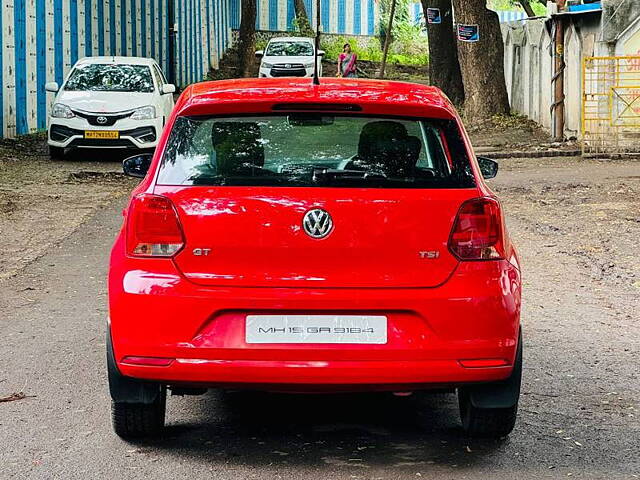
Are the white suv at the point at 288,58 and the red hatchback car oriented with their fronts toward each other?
yes

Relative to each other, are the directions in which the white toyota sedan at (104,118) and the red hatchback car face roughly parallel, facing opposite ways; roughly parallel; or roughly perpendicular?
roughly parallel, facing opposite ways

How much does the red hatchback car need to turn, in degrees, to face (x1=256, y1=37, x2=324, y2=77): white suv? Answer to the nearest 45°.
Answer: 0° — it already faces it

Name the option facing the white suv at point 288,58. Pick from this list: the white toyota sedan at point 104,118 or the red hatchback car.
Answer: the red hatchback car

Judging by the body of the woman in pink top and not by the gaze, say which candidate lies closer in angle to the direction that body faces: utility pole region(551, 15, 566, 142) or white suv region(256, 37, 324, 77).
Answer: the utility pole

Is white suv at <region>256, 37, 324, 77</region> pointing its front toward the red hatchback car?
yes

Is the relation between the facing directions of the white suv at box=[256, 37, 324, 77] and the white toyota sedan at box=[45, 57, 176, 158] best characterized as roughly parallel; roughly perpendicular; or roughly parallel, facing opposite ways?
roughly parallel

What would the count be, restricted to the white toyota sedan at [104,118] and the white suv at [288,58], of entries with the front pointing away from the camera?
0

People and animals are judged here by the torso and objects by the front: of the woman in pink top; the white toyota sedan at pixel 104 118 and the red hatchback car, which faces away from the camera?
the red hatchback car

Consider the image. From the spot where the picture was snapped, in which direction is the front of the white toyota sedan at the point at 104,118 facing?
facing the viewer

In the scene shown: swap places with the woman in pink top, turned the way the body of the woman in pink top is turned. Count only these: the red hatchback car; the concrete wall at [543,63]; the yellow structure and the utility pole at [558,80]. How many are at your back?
0

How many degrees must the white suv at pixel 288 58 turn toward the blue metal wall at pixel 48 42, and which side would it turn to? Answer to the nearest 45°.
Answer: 0° — it already faces it

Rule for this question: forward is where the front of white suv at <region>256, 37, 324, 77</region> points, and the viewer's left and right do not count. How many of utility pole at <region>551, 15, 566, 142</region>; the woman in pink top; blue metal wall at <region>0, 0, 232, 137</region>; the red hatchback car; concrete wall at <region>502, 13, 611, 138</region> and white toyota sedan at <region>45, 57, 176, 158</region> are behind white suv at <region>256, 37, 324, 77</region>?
0

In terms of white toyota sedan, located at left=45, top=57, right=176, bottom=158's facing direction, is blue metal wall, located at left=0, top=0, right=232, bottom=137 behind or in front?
behind

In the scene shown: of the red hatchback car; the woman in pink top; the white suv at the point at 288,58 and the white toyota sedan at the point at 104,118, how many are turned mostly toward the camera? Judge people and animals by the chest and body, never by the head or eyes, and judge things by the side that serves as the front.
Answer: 3

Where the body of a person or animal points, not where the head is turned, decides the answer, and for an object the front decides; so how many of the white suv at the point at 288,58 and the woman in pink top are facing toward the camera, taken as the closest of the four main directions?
2

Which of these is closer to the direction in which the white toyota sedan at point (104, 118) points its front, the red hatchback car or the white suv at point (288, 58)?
the red hatchback car

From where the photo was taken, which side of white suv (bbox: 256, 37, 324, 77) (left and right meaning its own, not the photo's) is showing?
front

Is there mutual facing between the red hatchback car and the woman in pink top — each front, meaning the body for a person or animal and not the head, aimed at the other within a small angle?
yes
